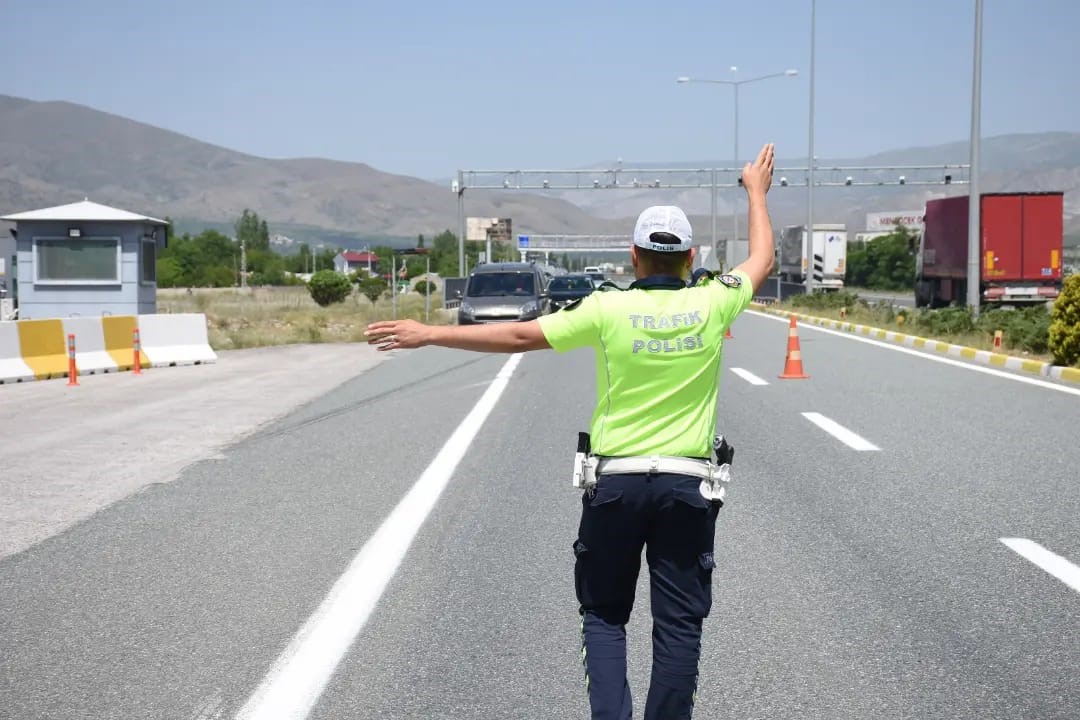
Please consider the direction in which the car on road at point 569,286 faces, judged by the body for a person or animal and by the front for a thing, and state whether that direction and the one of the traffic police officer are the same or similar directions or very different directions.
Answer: very different directions

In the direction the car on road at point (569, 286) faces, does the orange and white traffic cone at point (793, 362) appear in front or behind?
in front

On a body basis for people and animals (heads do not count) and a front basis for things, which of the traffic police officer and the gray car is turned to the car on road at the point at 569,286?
the traffic police officer

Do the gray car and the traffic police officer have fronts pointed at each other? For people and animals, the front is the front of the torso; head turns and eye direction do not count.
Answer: yes

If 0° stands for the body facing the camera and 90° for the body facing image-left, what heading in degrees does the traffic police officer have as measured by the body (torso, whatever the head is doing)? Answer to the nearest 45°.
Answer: approximately 180°

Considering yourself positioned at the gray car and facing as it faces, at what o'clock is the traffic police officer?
The traffic police officer is roughly at 12 o'clock from the gray car.

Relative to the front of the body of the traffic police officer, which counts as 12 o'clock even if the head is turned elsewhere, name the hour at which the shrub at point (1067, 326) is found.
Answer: The shrub is roughly at 1 o'clock from the traffic police officer.

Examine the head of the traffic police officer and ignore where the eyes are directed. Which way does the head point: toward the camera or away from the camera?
away from the camera

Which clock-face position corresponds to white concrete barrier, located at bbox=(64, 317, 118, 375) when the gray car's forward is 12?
The white concrete barrier is roughly at 1 o'clock from the gray car.

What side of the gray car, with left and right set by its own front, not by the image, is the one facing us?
front

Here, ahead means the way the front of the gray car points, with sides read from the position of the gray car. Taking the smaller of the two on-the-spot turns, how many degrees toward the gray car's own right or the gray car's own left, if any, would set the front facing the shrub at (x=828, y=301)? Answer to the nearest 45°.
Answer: approximately 135° to the gray car's own left

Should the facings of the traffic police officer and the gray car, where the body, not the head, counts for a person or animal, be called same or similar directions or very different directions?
very different directions

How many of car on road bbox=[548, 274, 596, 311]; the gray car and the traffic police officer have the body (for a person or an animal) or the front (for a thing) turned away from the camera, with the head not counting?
1

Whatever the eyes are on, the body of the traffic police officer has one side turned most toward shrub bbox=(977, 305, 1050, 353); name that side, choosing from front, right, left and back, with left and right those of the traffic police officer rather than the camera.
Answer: front
